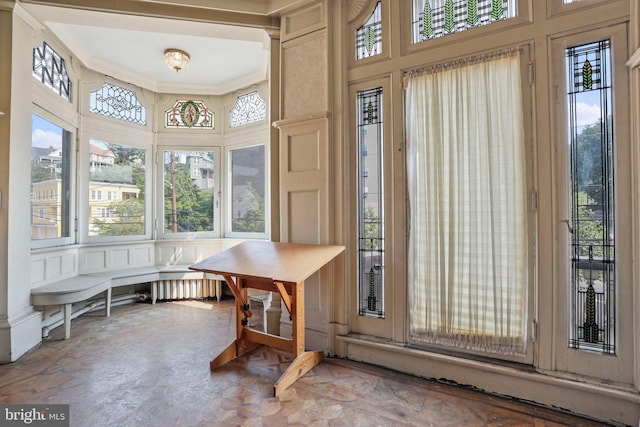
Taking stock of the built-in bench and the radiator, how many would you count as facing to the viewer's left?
0

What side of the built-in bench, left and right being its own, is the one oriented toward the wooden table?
front

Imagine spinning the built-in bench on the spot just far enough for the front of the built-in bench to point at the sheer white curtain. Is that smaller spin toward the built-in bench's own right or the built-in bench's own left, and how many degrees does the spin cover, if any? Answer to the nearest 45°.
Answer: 0° — it already faces it

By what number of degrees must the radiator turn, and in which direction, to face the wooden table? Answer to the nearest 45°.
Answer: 0° — it already faces it

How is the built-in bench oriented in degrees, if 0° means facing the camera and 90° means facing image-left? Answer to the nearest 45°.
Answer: approximately 315°
